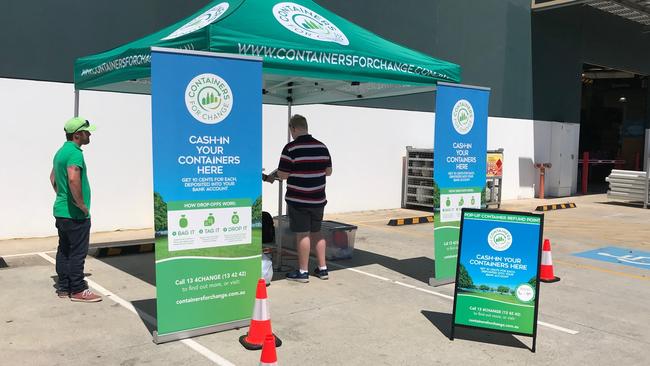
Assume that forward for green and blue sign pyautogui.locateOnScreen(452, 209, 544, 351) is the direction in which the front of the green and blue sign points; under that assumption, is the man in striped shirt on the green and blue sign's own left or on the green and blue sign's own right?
on the green and blue sign's own right

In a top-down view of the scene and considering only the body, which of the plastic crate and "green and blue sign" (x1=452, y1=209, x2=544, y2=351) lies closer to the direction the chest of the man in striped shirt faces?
the plastic crate

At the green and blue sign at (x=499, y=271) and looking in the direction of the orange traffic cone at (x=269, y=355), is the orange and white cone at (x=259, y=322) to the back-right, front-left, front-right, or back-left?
front-right

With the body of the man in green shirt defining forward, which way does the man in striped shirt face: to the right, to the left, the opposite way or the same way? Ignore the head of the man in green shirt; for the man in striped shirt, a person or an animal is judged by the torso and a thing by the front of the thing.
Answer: to the left

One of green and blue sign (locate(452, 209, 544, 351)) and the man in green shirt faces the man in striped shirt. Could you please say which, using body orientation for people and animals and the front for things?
the man in green shirt

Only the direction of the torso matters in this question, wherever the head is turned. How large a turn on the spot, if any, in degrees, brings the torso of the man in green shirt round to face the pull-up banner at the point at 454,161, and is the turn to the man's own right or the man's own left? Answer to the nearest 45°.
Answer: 0° — they already face it

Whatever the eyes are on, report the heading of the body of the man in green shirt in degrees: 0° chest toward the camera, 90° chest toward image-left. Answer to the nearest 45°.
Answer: approximately 270°

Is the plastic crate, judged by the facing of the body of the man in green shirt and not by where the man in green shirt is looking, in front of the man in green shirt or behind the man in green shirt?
in front

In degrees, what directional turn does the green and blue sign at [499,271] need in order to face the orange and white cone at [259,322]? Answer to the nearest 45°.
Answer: approximately 45° to its right

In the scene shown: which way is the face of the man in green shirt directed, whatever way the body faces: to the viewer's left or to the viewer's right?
to the viewer's right

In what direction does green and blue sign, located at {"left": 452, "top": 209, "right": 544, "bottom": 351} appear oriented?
toward the camera

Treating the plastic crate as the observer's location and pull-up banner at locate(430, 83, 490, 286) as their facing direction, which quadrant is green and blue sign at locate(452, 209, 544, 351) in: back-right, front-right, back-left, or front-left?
front-right

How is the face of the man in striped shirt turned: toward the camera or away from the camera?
away from the camera

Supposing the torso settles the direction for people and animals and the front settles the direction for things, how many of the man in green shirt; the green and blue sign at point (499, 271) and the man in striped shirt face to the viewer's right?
1

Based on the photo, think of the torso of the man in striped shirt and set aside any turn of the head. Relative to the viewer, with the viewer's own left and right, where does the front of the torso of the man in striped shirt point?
facing away from the viewer and to the left of the viewer

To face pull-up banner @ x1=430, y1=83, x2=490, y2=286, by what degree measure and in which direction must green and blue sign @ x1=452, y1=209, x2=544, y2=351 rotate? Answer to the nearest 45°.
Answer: approximately 180°

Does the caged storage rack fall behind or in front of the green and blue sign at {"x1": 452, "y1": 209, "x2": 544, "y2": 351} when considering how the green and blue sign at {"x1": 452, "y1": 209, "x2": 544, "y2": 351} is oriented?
behind

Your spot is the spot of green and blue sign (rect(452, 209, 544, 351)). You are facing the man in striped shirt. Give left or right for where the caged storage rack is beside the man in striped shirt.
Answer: right
